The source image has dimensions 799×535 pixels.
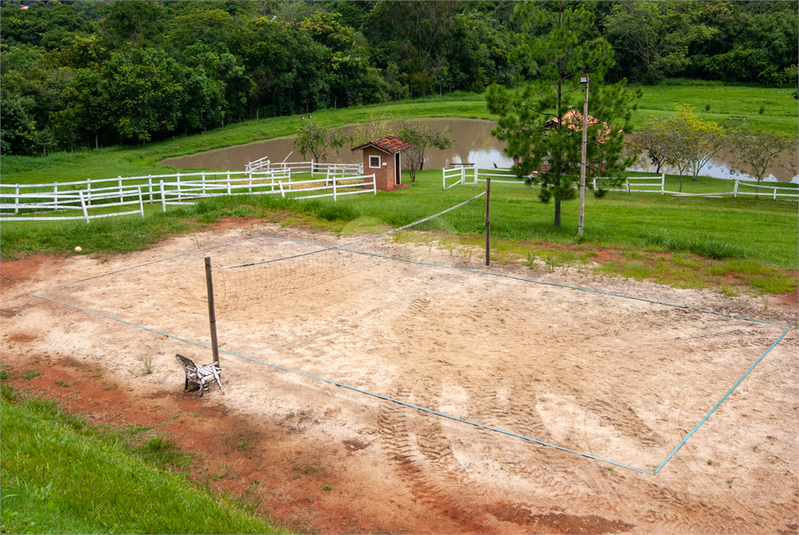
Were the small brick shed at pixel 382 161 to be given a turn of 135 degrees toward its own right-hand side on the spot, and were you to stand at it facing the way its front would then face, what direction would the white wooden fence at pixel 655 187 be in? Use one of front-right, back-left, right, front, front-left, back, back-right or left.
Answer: back

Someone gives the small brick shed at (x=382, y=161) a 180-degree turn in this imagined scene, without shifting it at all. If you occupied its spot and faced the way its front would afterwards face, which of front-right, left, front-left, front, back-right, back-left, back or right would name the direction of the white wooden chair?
back-left

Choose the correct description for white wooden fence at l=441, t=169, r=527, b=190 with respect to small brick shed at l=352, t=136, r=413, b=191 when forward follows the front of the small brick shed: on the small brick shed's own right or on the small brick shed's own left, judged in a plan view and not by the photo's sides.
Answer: on the small brick shed's own left

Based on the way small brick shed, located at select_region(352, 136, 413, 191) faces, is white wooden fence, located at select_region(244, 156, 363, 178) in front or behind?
behind

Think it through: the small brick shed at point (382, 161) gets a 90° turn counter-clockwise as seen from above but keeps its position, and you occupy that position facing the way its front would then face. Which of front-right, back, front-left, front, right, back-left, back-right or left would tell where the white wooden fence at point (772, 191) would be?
front-right

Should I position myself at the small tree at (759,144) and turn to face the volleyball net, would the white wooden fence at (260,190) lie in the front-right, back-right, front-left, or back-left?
front-right

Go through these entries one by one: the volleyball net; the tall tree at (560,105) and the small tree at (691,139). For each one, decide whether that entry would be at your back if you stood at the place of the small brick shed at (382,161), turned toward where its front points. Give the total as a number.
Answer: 0

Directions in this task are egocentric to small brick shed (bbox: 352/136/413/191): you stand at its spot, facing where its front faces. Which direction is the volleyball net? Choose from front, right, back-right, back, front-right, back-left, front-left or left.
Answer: front-right

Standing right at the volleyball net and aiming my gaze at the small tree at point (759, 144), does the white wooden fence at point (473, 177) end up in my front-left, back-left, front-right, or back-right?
front-left

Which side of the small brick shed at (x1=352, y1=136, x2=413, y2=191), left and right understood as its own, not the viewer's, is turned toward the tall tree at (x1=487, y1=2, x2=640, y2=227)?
front

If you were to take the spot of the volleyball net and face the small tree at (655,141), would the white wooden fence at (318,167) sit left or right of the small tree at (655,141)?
left

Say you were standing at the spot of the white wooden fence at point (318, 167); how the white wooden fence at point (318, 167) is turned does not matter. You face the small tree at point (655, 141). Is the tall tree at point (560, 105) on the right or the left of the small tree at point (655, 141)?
right
